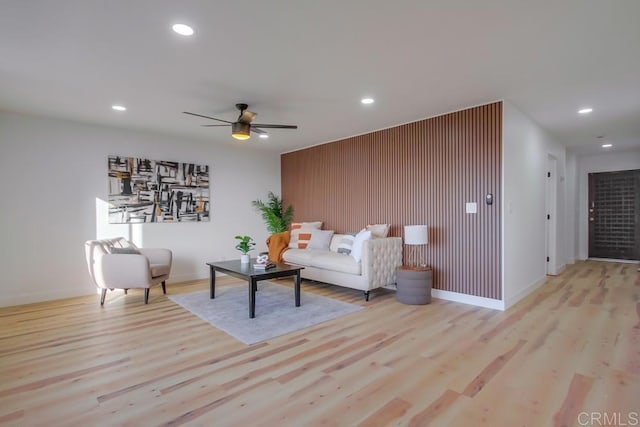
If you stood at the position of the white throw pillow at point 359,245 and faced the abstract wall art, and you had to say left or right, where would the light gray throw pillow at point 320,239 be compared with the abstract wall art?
right

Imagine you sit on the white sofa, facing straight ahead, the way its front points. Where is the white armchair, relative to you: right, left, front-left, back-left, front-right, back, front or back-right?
front-right

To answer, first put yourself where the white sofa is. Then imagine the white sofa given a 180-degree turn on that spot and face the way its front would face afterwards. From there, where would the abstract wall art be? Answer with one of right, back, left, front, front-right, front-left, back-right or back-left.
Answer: back-left

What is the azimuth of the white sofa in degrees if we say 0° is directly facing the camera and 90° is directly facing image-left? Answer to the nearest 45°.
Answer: approximately 45°

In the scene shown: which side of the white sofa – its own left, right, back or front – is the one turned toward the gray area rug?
front

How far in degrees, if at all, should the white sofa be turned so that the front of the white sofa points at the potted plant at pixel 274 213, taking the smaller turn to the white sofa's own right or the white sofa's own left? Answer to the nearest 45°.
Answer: approximately 90° to the white sofa's own right

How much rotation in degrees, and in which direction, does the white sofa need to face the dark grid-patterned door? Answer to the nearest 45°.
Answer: approximately 180°

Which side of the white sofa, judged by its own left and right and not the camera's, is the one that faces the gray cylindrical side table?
left
